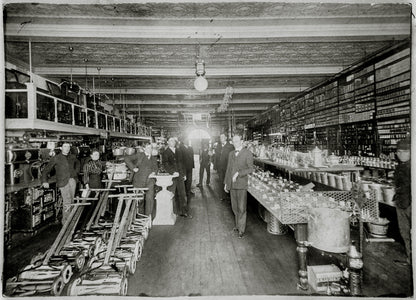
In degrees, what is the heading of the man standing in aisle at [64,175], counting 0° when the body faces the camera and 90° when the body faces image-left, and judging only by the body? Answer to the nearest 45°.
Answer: approximately 0°

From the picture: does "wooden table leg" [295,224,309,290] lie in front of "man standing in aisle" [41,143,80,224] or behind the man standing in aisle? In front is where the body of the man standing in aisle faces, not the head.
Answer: in front

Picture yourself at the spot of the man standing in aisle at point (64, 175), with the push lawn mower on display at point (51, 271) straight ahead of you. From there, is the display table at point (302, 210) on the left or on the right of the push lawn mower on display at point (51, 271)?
left

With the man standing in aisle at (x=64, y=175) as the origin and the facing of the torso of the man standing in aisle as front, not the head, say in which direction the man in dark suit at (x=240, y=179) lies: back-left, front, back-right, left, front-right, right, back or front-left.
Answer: front-left

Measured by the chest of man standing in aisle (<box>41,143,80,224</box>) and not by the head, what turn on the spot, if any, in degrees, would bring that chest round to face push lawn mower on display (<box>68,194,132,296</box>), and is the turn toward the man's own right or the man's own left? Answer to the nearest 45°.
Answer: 0° — they already face it

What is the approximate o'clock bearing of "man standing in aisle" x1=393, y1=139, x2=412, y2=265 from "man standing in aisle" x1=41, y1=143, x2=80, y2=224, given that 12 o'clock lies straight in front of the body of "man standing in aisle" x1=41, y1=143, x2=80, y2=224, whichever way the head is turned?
"man standing in aisle" x1=393, y1=139, x2=412, y2=265 is roughly at 11 o'clock from "man standing in aisle" x1=41, y1=143, x2=80, y2=224.

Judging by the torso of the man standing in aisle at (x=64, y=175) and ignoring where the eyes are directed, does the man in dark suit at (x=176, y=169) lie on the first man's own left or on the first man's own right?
on the first man's own left

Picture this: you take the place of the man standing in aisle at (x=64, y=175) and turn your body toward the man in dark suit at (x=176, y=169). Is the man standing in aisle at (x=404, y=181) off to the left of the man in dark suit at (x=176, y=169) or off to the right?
right

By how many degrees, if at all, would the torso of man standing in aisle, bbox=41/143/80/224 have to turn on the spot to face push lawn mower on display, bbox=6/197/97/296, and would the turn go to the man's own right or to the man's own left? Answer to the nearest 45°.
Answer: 0° — they already face it
